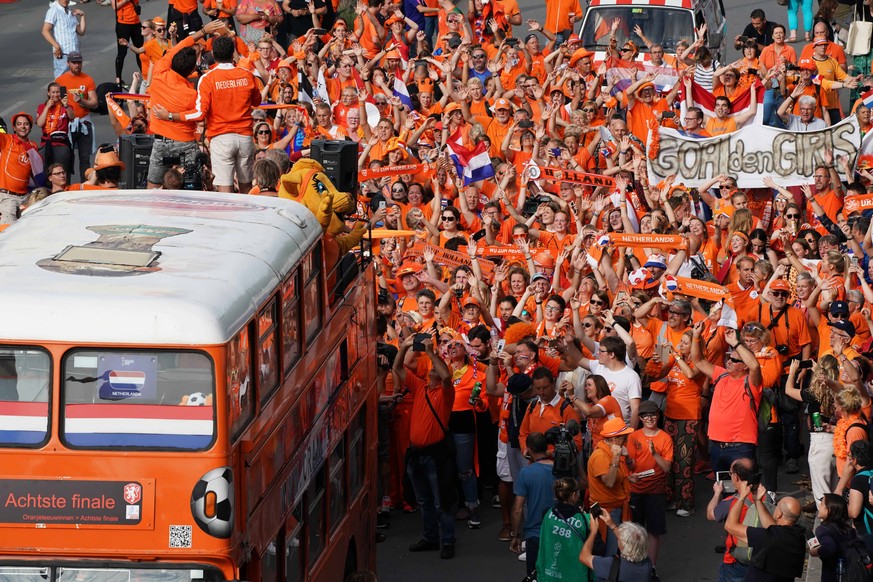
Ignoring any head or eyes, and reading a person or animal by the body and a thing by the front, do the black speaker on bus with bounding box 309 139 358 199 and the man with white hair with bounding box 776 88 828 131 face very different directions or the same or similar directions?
very different directions

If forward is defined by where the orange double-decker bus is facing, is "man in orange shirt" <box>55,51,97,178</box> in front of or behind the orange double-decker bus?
behind

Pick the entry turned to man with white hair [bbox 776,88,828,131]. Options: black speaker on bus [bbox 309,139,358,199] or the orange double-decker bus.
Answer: the black speaker on bus

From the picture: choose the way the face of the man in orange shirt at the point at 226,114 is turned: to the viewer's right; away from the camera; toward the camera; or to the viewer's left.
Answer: away from the camera

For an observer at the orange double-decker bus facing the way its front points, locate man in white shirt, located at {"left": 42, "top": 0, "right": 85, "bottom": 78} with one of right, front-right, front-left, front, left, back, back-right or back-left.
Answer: back
